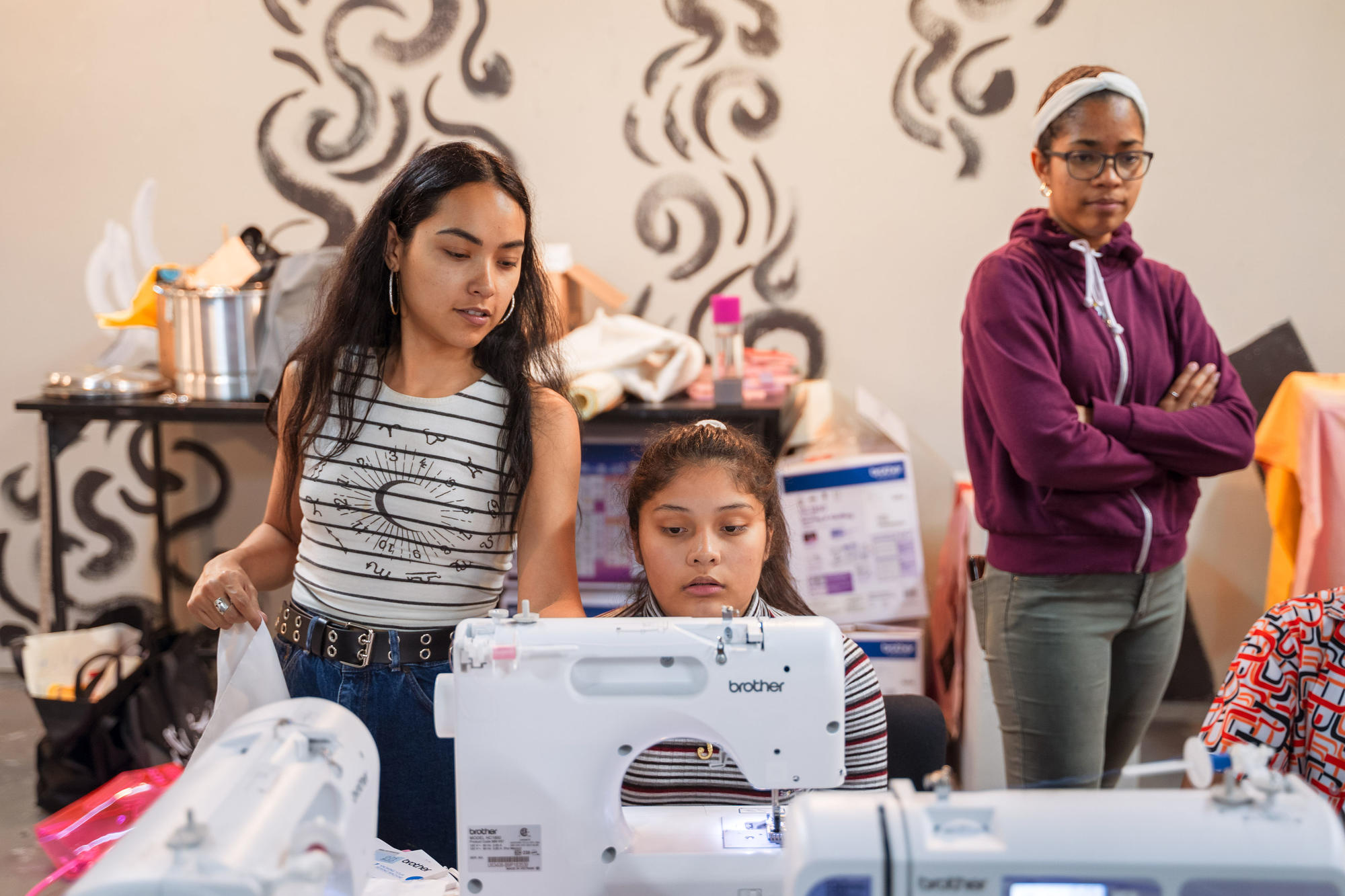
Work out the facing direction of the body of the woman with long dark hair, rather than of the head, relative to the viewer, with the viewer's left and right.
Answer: facing the viewer

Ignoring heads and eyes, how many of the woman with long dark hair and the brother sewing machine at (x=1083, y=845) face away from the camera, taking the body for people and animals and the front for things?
0

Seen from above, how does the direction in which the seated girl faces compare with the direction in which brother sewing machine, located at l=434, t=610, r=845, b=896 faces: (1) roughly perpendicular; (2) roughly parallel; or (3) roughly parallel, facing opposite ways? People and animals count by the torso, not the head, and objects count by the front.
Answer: roughly parallel, facing opposite ways

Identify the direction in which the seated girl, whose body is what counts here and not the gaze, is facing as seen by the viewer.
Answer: toward the camera

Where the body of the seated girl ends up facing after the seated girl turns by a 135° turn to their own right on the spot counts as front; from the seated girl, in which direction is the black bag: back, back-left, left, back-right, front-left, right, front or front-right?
front

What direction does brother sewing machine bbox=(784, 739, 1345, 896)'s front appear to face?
toward the camera

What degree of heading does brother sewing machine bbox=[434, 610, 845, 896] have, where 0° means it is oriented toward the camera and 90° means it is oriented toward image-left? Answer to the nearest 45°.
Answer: approximately 180°

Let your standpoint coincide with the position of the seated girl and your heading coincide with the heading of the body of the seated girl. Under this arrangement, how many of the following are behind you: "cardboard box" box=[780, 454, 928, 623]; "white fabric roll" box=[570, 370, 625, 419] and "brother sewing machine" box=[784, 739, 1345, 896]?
2

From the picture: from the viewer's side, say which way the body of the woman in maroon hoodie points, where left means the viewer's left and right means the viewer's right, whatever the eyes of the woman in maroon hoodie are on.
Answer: facing the viewer and to the right of the viewer

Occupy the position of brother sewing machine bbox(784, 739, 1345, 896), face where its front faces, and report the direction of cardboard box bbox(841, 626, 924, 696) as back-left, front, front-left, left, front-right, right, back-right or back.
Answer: back

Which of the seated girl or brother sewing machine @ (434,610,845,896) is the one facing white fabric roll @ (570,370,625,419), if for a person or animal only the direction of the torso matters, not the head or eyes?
the brother sewing machine

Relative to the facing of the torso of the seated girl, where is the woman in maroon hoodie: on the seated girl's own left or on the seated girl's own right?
on the seated girl's own left

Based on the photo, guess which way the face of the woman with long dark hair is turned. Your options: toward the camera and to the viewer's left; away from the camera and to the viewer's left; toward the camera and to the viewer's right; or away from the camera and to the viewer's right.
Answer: toward the camera and to the viewer's right
